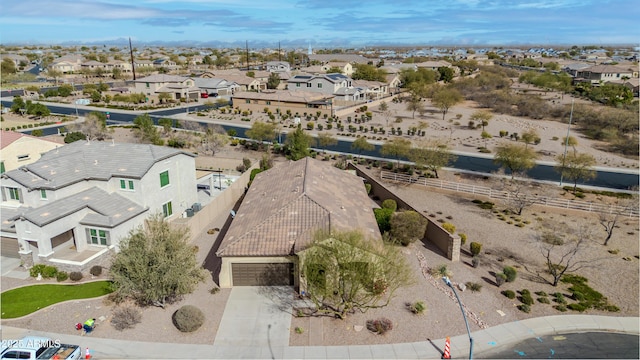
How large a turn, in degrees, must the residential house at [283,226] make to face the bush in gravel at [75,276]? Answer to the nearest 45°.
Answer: approximately 90° to its right

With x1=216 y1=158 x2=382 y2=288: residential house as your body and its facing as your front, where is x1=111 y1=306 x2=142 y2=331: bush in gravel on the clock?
The bush in gravel is roughly at 2 o'clock from the residential house.

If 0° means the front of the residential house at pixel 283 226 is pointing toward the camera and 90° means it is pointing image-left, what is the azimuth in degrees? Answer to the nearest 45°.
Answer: approximately 0°

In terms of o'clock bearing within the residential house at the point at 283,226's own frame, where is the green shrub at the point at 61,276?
The green shrub is roughly at 3 o'clock from the residential house.

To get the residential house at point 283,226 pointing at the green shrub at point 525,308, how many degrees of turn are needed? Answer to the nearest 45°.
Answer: approximately 90° to its left

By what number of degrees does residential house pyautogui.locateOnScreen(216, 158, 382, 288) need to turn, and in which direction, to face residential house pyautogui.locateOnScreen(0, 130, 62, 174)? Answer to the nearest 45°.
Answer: approximately 135° to its right

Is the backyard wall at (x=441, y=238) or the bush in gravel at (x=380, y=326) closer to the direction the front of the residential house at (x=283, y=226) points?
the bush in gravel

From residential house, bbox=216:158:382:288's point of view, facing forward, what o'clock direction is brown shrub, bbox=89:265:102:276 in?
The brown shrub is roughly at 3 o'clock from the residential house.

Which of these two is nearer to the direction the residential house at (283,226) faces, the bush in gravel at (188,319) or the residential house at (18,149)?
the bush in gravel

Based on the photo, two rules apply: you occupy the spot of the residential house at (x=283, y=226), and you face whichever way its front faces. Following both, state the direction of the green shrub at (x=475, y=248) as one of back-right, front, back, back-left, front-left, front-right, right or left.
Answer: left

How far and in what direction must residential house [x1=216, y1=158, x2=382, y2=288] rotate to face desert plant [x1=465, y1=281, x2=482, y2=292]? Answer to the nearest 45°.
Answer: approximately 90° to its left

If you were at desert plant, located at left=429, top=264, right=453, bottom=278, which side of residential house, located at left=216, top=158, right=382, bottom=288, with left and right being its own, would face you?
left

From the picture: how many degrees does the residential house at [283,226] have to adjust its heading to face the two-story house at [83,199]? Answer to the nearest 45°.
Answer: approximately 90° to its right

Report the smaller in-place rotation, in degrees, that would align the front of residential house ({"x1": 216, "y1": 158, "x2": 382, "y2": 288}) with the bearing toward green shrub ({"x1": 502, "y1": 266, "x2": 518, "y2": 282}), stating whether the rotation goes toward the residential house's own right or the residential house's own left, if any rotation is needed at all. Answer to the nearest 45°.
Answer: approximately 90° to the residential house's own left

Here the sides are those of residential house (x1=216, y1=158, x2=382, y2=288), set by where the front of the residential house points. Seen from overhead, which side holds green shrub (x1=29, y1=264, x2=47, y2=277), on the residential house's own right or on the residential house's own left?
on the residential house's own right

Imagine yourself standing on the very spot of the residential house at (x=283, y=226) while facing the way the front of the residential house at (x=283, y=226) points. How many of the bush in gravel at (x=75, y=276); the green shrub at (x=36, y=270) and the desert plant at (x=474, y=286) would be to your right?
2

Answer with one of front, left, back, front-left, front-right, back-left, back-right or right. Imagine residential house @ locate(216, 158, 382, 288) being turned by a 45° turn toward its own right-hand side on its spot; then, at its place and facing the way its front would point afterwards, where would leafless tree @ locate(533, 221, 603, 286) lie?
back-left
